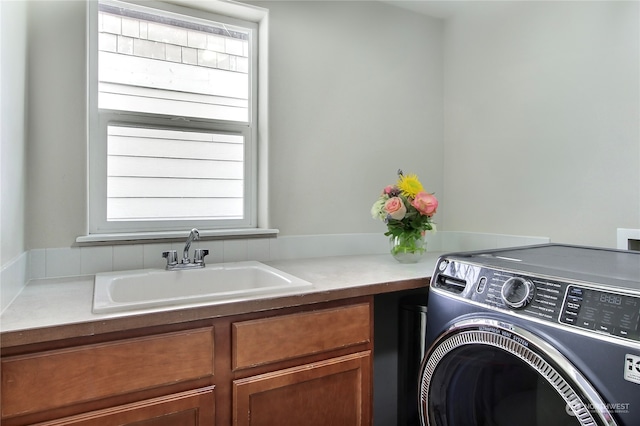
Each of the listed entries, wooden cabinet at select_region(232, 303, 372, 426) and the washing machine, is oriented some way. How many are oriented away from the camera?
0

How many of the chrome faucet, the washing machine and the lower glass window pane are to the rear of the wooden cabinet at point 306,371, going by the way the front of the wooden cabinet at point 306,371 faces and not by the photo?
2

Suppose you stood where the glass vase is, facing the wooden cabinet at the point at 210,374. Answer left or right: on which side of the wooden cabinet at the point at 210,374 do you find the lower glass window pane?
right

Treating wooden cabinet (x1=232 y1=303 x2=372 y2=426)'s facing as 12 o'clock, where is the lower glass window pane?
The lower glass window pane is roughly at 6 o'clock from the wooden cabinet.

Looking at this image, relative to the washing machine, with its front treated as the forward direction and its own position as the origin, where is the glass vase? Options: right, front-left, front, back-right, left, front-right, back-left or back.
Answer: right

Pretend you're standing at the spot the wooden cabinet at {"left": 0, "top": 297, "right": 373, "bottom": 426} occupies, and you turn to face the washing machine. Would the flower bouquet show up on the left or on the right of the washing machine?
left

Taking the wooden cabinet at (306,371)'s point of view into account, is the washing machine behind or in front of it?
in front

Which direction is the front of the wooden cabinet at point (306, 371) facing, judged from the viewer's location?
facing the viewer and to the right of the viewer

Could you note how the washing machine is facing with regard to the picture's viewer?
facing the viewer and to the left of the viewer

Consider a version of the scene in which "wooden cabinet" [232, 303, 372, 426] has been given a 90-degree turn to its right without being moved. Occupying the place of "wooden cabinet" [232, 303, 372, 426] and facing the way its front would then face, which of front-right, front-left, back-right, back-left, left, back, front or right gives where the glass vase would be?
back

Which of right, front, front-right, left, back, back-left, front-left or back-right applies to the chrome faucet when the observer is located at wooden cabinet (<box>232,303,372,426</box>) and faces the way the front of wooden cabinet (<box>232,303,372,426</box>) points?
back

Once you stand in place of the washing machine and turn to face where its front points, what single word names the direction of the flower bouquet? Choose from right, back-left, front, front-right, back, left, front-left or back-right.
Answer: right
